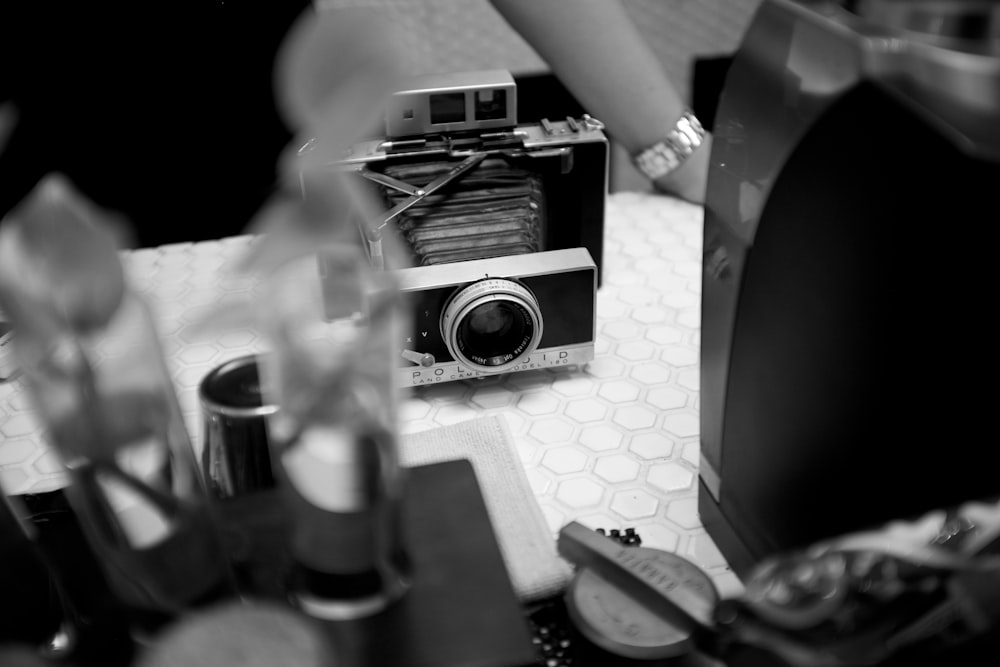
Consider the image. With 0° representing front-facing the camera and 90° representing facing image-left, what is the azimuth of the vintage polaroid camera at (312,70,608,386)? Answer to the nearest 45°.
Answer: approximately 0°

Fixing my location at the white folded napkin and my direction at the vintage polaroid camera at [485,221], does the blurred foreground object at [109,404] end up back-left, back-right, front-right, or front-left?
back-left

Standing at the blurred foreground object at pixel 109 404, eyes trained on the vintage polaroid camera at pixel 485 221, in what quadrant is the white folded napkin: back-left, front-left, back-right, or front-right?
front-right

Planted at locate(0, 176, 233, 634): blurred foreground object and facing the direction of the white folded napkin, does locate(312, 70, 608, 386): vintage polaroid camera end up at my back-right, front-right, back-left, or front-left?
front-left
